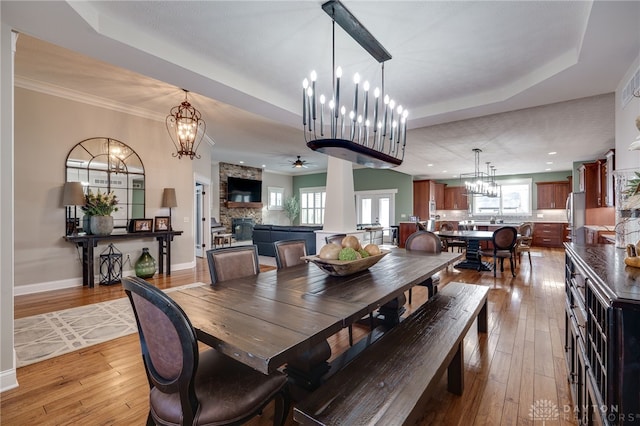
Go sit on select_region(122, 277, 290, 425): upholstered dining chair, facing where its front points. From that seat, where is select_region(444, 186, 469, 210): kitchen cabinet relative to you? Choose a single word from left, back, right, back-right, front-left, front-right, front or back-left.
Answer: front

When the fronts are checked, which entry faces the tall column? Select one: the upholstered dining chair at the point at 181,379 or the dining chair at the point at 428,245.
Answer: the upholstered dining chair

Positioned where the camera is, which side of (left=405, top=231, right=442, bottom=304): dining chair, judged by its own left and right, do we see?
front

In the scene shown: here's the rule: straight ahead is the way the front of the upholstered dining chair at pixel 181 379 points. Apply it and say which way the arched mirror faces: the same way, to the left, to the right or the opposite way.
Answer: to the right

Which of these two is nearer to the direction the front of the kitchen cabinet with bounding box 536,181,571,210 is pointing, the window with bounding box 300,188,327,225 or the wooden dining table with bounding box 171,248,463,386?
the wooden dining table

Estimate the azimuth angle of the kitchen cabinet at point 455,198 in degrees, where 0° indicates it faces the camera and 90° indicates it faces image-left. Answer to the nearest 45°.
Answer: approximately 0°

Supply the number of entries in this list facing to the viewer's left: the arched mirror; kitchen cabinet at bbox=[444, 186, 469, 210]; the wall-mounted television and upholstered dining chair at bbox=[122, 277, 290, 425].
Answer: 0

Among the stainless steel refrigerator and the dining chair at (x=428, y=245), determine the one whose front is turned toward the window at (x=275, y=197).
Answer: the stainless steel refrigerator

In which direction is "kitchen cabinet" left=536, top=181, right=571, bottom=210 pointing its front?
toward the camera

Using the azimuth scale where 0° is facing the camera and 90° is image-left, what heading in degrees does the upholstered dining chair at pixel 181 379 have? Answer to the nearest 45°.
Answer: approximately 225°

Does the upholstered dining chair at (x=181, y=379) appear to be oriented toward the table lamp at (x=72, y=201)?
no

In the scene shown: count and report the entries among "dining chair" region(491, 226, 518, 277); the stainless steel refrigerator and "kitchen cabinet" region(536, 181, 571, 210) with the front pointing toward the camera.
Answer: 1

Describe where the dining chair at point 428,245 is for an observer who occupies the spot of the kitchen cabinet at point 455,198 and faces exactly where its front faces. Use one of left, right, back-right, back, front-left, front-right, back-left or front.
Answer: front

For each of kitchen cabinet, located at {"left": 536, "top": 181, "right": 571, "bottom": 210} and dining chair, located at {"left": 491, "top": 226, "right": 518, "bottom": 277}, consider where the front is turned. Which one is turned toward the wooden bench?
the kitchen cabinet

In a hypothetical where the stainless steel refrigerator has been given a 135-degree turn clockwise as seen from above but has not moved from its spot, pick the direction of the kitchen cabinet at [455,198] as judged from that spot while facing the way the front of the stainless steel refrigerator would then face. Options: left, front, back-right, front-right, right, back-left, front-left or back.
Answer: left

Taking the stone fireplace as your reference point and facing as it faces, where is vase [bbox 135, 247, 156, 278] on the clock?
The vase is roughly at 2 o'clock from the stone fireplace.

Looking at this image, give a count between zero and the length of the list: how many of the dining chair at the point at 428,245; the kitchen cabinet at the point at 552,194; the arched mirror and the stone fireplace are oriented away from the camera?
0

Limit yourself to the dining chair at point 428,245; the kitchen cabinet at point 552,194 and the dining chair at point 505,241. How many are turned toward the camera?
2

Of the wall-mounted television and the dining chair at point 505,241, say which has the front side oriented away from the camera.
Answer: the dining chair

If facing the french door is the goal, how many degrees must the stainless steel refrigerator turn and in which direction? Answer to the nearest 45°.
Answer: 0° — it already faces it

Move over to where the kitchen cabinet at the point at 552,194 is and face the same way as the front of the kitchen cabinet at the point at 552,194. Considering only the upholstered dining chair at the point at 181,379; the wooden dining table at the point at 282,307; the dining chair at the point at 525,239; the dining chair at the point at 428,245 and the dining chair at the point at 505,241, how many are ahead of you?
5
